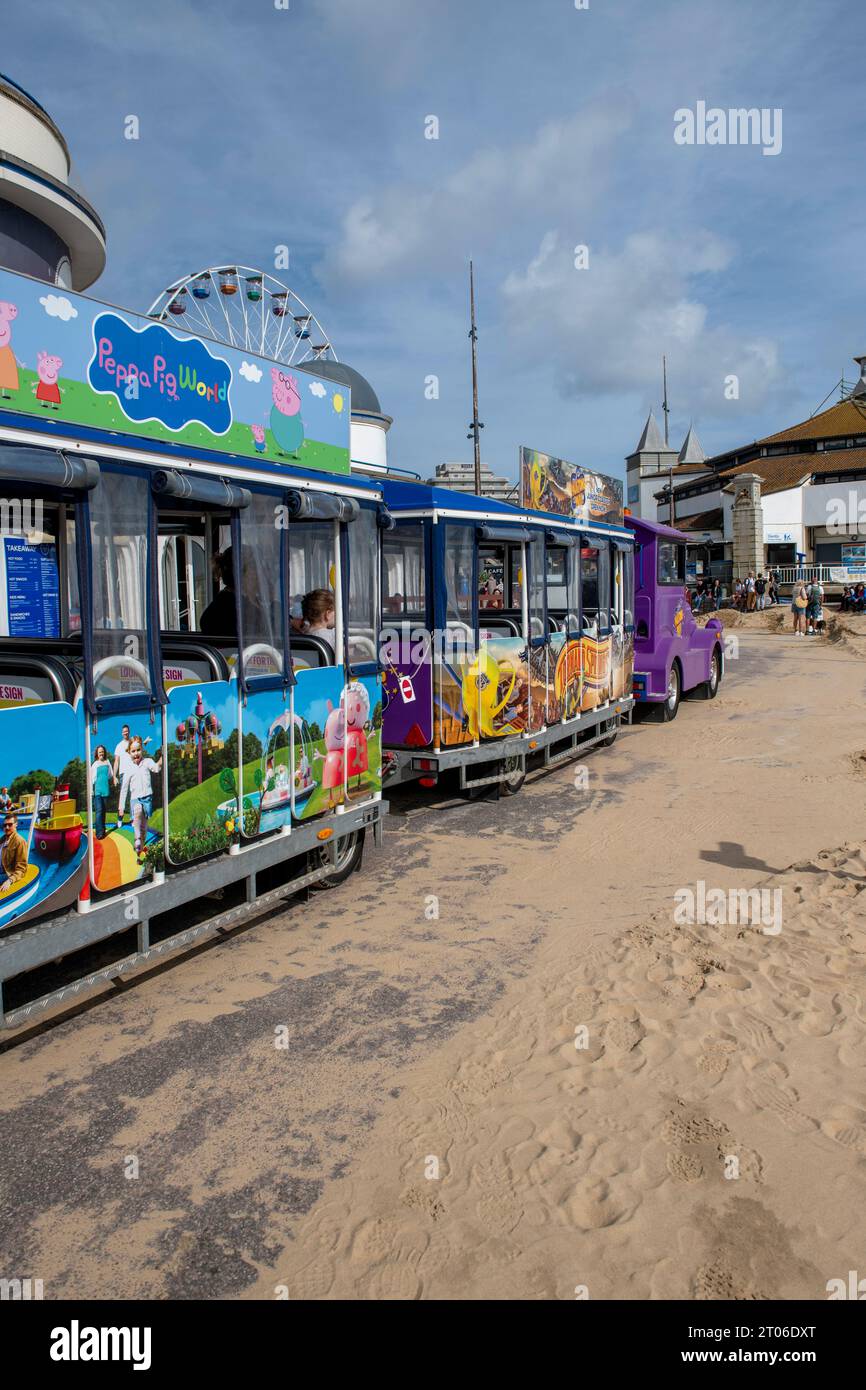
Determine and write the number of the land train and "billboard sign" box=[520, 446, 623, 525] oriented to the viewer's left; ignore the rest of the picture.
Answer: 0

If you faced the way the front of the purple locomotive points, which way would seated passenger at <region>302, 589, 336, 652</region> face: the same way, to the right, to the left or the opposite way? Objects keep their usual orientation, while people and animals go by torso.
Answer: the same way

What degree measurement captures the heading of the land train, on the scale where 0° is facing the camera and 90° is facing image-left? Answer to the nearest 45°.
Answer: approximately 225°

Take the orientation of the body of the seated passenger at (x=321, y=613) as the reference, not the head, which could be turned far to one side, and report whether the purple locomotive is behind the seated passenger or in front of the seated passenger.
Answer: in front

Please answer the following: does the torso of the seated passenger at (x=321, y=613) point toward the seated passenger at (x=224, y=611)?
no

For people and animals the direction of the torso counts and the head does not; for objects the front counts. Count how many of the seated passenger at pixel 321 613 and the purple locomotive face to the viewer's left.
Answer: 0

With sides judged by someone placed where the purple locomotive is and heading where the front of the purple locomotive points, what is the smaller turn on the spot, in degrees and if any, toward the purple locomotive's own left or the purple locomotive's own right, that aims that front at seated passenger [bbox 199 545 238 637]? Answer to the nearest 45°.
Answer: approximately 135° to the purple locomotive's own right

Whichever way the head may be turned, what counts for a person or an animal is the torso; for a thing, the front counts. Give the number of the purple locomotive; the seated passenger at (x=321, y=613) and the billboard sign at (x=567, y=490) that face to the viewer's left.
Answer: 0

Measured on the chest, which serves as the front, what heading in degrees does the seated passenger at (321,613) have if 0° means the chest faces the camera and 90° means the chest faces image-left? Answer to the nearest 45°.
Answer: approximately 225°

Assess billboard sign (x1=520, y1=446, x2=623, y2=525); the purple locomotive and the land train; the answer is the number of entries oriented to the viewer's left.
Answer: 0

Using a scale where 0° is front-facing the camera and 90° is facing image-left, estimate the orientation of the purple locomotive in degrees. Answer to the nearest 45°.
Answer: approximately 225°

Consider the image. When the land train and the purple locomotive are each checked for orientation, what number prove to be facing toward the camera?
0

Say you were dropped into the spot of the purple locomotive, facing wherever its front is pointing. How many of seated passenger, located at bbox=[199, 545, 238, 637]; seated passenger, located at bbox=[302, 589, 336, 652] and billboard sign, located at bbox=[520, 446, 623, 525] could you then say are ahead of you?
0

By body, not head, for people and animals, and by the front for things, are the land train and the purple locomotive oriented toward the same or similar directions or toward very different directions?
same or similar directions

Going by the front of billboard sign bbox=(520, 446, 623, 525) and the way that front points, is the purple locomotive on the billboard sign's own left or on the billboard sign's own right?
on the billboard sign's own left

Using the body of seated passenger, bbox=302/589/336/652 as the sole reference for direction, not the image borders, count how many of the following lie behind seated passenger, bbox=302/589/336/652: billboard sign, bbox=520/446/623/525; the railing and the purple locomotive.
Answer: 0
